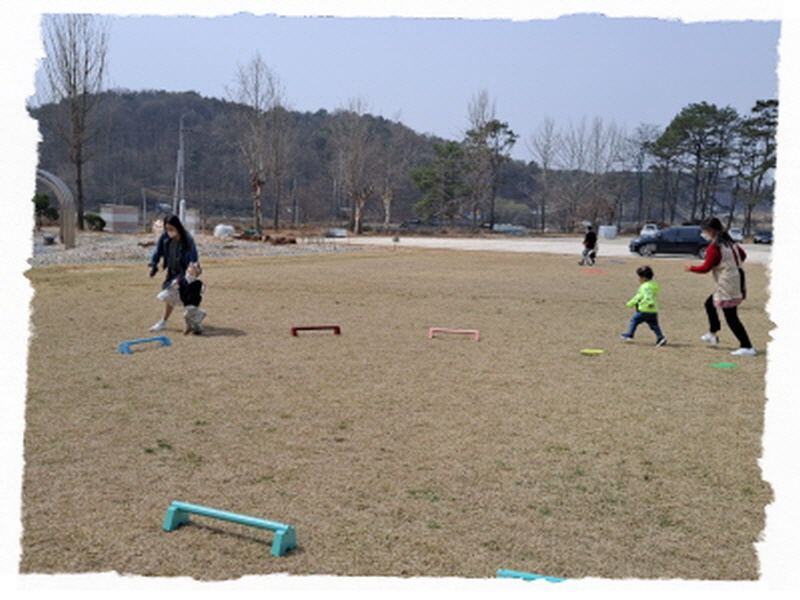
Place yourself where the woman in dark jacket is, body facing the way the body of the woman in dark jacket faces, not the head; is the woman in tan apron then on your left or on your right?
on your left

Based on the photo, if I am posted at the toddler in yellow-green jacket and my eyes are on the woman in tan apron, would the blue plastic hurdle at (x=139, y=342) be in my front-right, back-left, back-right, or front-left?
back-right

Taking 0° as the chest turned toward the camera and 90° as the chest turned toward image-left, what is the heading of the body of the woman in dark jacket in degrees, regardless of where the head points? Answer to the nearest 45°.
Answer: approximately 45°

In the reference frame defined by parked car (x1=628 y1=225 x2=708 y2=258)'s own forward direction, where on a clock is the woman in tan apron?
The woman in tan apron is roughly at 9 o'clock from the parked car.

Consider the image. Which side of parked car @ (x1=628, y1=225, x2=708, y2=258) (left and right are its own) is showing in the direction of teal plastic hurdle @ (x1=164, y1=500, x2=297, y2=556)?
left

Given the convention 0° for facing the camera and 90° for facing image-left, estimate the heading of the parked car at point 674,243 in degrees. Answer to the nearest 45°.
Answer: approximately 90°

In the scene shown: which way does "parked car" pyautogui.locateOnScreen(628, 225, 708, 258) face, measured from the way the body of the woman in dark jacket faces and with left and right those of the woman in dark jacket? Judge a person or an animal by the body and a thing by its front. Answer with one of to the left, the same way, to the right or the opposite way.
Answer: to the right
